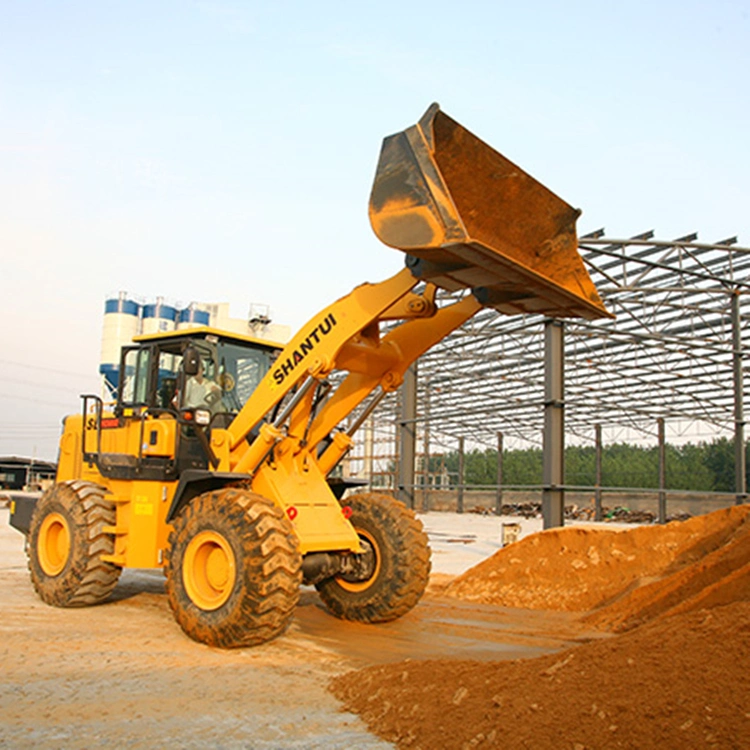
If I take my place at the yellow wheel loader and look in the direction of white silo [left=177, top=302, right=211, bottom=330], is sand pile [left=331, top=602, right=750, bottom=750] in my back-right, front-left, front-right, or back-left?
back-right

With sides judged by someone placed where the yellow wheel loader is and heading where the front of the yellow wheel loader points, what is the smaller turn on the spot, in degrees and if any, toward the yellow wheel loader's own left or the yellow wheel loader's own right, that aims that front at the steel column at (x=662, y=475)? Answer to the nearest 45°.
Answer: approximately 90° to the yellow wheel loader's own left

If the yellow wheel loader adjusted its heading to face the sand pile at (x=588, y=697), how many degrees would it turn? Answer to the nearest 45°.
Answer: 0° — it already faces it

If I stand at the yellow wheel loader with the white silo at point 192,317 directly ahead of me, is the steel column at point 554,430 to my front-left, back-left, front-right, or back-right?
front-right

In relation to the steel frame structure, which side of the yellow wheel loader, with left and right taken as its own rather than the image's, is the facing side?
left

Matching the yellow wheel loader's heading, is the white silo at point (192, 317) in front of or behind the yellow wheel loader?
behind

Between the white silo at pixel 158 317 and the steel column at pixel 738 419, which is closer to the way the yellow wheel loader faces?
the steel column

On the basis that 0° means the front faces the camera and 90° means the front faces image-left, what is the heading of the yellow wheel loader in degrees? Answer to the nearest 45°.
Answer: approximately 315°

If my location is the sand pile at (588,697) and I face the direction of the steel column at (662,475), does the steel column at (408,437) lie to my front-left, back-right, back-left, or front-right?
front-left

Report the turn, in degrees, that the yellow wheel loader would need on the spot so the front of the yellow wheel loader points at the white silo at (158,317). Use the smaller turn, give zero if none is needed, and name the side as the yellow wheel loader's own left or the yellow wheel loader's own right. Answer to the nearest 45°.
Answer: approximately 135° to the yellow wheel loader's own left

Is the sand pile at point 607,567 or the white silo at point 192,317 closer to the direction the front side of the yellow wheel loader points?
the sand pile

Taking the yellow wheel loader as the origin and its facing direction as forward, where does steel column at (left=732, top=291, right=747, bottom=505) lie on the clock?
The steel column is roughly at 9 o'clock from the yellow wheel loader.
